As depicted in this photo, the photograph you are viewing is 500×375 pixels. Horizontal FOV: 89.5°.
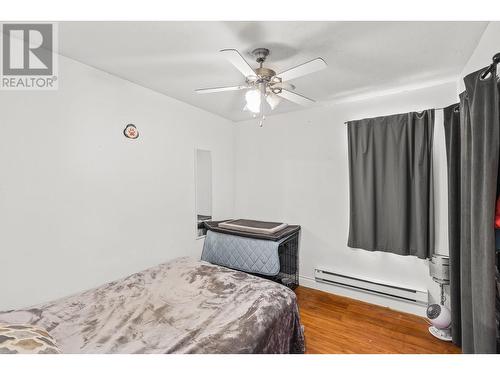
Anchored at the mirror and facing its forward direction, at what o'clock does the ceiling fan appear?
The ceiling fan is roughly at 1 o'clock from the mirror.

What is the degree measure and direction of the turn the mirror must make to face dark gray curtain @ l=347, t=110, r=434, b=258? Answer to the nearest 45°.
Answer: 0° — it already faces it

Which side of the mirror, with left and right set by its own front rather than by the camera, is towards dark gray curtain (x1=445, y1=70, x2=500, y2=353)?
front

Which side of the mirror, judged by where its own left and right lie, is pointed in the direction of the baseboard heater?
front

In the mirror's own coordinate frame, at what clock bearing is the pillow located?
The pillow is roughly at 2 o'clock from the mirror.

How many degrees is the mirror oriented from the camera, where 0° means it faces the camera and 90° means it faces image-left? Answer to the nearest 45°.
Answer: approximately 315°

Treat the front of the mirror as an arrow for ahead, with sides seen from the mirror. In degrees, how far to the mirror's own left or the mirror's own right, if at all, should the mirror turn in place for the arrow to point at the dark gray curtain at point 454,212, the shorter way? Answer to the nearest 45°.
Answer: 0° — it already faces it
